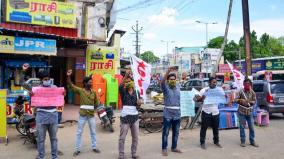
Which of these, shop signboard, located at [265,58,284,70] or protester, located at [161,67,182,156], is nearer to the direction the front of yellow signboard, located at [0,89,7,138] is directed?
the protester

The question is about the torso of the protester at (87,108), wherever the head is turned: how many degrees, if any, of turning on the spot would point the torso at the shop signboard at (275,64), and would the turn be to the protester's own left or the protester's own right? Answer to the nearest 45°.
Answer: approximately 90° to the protester's own left

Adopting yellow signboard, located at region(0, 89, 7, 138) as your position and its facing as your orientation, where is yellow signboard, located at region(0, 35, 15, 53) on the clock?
yellow signboard, located at region(0, 35, 15, 53) is roughly at 6 o'clock from yellow signboard, located at region(0, 89, 7, 138).

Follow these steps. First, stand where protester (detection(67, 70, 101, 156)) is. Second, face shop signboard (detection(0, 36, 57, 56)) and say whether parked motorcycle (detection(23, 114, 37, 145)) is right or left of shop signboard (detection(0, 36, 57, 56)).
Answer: left

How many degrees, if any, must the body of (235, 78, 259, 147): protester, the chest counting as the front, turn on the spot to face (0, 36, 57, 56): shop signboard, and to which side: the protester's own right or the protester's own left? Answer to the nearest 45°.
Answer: approximately 90° to the protester's own right

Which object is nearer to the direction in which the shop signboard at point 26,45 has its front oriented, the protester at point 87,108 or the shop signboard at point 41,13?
the protester

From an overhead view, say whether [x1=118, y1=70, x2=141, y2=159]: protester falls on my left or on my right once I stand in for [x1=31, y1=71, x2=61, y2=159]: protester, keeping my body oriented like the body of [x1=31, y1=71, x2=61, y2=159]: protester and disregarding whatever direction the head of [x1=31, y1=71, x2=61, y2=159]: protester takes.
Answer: on my left

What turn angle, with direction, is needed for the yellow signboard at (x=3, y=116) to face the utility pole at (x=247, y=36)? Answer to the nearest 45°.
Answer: approximately 90° to its left

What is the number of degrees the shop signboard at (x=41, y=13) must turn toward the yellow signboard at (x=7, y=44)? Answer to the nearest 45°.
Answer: approximately 45° to its right

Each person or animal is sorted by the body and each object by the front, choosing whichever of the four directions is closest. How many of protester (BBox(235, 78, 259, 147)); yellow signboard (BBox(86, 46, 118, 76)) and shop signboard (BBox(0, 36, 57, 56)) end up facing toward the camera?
3

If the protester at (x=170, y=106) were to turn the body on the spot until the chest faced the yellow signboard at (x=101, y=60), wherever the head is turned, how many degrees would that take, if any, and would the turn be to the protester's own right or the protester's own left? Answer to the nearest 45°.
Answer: approximately 180°
